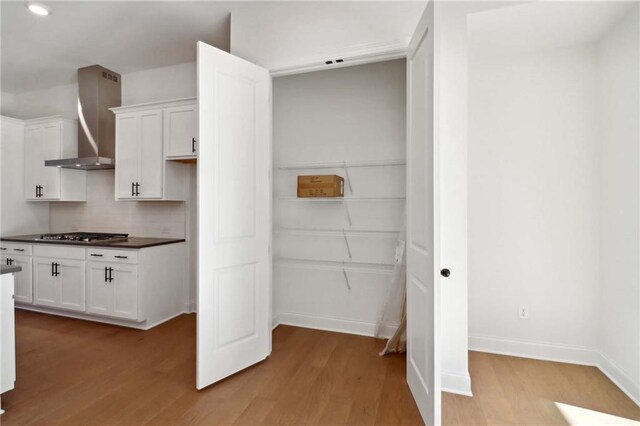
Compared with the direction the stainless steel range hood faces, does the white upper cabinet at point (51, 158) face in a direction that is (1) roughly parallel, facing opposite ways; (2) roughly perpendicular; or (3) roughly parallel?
roughly parallel

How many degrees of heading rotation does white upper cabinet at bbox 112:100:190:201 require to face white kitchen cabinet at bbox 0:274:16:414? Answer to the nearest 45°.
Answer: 0° — it already faces it

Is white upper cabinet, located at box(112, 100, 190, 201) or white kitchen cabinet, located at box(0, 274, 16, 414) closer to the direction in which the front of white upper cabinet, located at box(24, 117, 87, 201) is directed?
the white kitchen cabinet

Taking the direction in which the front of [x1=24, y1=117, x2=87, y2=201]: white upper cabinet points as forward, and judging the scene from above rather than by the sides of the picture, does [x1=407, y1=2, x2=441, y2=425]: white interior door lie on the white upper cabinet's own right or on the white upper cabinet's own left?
on the white upper cabinet's own left

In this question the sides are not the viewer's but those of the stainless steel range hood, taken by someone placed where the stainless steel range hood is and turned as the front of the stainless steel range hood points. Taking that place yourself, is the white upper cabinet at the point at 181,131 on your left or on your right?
on your left

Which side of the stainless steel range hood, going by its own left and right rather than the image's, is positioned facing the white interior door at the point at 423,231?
left

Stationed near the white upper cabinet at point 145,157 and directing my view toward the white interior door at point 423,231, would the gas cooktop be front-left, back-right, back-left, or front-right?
back-right

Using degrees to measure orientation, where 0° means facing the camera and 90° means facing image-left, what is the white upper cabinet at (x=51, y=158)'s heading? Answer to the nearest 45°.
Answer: approximately 45°

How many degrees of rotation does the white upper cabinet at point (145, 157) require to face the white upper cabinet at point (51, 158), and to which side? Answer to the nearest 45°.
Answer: approximately 90° to its right

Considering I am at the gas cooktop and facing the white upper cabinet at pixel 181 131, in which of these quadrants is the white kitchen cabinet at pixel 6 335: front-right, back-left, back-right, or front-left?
front-right

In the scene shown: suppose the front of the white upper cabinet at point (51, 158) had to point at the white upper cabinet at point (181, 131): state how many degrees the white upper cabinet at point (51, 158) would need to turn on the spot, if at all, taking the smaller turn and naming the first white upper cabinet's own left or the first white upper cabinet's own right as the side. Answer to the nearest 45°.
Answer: approximately 90° to the first white upper cabinet's own left

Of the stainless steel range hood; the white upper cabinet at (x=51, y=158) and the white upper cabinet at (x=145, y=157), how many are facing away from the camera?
0

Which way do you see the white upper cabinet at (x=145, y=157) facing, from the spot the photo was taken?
facing the viewer and to the left of the viewer

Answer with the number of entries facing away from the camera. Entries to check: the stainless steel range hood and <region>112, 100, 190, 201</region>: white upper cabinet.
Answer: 0

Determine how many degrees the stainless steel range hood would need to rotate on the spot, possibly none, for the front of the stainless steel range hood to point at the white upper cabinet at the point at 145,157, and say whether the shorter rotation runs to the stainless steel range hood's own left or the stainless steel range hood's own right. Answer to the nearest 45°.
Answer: approximately 90° to the stainless steel range hood's own left

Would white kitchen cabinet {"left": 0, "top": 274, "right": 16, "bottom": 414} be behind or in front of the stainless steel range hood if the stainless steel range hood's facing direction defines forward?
in front
